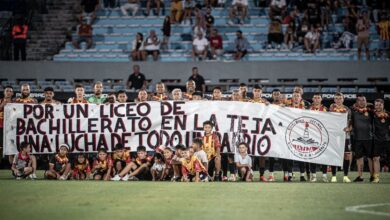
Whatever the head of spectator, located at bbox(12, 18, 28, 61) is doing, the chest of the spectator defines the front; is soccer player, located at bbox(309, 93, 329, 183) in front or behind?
in front

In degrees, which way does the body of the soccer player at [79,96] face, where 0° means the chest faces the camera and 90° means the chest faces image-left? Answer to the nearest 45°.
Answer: approximately 0°

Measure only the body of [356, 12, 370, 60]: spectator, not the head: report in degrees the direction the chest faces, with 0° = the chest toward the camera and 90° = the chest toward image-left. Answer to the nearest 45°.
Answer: approximately 0°

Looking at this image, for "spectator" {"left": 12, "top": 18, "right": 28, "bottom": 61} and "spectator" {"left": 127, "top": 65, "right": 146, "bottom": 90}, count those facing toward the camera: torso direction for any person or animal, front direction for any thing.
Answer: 2

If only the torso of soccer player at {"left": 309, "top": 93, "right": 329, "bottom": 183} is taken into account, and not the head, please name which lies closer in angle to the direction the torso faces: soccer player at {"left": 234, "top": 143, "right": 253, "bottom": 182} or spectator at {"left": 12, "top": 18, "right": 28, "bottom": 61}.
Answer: the soccer player

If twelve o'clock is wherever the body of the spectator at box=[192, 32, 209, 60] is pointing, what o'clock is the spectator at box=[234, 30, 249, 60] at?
the spectator at box=[234, 30, 249, 60] is roughly at 9 o'clock from the spectator at box=[192, 32, 209, 60].

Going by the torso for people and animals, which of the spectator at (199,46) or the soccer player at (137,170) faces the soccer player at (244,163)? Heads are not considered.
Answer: the spectator
